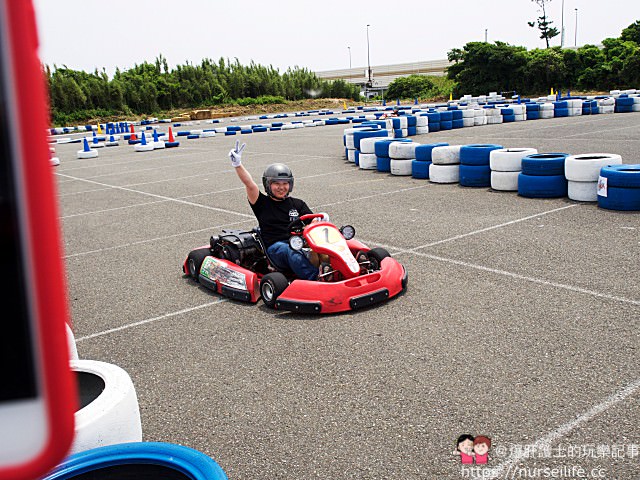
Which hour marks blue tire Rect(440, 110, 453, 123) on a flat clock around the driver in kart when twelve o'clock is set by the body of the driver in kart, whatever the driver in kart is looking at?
The blue tire is roughly at 8 o'clock from the driver in kart.

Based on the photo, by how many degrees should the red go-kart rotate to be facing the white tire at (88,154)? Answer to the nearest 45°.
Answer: approximately 135° to its left

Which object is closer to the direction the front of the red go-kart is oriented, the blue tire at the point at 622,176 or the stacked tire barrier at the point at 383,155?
the blue tire

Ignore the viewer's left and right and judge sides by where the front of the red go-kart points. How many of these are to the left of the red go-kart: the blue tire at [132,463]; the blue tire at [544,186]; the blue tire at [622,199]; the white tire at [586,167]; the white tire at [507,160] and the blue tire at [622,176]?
5

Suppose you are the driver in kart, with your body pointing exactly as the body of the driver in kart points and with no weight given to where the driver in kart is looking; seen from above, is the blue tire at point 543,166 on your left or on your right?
on your left

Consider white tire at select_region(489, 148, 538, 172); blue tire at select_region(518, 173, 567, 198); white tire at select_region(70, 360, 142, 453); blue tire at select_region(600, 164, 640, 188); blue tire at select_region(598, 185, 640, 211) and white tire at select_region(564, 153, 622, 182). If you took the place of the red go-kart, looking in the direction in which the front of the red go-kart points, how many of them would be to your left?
5

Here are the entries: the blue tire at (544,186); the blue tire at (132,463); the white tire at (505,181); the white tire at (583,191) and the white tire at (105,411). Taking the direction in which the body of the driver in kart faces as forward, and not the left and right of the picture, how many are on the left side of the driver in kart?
3

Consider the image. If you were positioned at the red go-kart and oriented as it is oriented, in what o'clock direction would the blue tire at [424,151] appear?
The blue tire is roughly at 8 o'clock from the red go-kart.

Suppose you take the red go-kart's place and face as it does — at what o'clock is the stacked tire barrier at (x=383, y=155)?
The stacked tire barrier is roughly at 8 o'clock from the red go-kart.

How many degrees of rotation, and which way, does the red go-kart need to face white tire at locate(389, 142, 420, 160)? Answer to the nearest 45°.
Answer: approximately 135° to its left

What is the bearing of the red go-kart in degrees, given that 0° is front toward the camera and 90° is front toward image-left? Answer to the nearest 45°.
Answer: approximately 315°

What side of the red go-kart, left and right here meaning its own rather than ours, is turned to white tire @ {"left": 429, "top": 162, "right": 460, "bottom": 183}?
left

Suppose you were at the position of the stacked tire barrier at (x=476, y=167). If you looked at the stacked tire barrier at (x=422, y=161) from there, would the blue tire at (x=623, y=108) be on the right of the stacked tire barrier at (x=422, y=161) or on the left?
right

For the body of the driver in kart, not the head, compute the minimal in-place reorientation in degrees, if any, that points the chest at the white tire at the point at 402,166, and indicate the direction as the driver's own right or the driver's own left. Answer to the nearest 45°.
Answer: approximately 135° to the driver's own left
